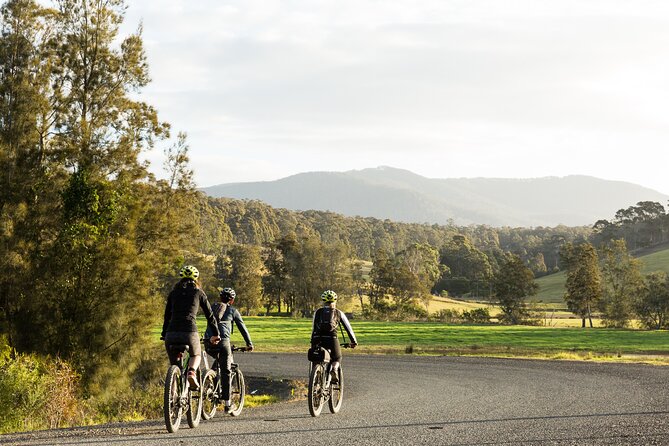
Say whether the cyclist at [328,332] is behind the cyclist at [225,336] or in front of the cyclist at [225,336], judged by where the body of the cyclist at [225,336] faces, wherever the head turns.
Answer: in front

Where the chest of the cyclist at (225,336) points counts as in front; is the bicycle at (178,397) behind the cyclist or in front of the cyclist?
behind

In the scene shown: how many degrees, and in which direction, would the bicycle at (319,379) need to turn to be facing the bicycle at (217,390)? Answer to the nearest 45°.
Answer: approximately 135° to its left

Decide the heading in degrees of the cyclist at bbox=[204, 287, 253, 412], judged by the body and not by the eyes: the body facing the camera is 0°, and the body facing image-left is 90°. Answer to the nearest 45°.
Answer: approximately 225°

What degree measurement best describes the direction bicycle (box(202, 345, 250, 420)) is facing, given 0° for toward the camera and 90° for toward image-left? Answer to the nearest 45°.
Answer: approximately 225°

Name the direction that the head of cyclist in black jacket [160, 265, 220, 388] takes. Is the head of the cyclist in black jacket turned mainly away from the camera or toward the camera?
away from the camera

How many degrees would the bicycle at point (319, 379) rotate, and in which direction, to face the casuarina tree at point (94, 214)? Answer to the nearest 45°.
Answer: approximately 90° to its left

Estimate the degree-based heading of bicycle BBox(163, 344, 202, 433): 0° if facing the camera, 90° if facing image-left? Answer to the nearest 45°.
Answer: approximately 225°

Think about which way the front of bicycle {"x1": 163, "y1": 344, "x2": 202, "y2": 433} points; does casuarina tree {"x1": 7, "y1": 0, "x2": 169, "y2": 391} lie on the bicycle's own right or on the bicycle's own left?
on the bicycle's own left
